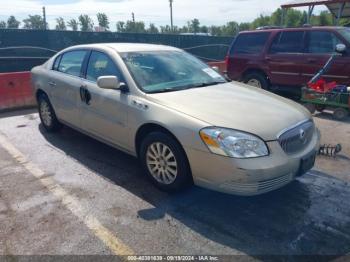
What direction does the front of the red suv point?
to the viewer's right
